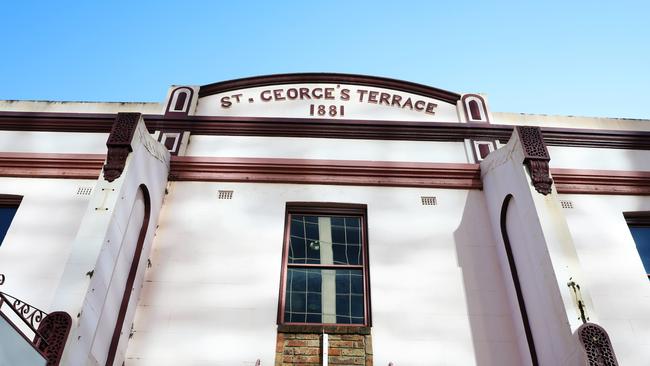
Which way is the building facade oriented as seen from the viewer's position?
toward the camera
